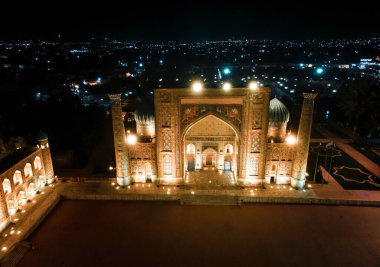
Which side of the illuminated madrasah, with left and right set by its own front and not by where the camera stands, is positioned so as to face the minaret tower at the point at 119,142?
right

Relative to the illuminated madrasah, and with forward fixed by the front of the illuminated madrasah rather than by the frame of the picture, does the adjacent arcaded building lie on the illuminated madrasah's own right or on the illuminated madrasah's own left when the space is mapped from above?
on the illuminated madrasah's own right

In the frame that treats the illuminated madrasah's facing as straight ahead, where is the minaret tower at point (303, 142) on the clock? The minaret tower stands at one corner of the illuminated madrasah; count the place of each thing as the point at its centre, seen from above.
The minaret tower is roughly at 9 o'clock from the illuminated madrasah.

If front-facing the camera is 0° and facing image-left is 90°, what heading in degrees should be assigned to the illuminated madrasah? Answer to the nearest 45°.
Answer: approximately 0°
